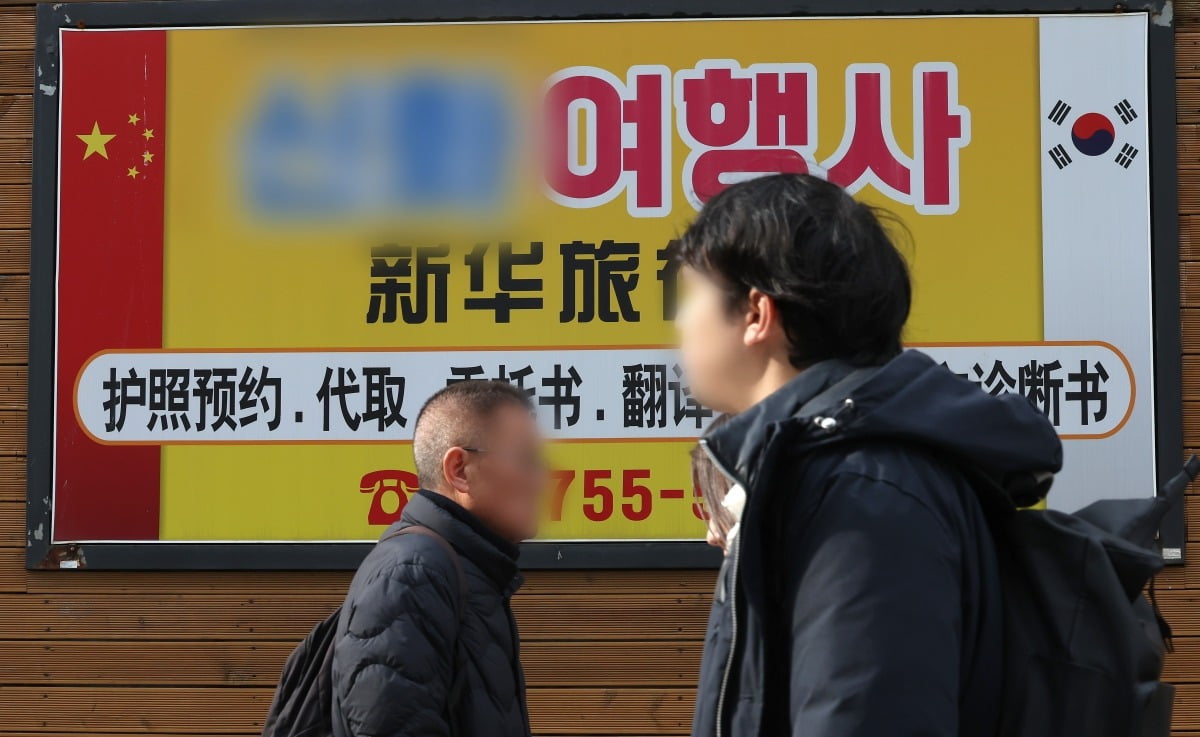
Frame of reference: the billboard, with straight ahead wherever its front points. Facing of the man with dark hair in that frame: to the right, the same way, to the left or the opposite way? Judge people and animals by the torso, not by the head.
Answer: to the right

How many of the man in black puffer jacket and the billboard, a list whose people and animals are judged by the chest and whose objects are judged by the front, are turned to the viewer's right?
1

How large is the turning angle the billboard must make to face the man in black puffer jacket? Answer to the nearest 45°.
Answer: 0° — it already faces them

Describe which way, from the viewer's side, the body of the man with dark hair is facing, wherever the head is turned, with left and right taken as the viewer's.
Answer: facing to the left of the viewer

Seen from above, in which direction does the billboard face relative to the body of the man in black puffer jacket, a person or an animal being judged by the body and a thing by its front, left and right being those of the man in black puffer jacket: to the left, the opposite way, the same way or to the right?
to the right

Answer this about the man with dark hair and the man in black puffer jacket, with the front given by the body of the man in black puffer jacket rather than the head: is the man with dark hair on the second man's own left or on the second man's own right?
on the second man's own right

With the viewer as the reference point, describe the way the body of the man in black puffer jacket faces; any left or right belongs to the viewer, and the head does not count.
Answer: facing to the right of the viewer

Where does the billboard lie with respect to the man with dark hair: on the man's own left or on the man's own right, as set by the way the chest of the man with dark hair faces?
on the man's own right

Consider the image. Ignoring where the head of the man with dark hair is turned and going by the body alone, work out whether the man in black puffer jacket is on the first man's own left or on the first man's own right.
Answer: on the first man's own right

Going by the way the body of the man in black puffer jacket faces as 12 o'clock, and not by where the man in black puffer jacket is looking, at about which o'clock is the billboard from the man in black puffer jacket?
The billboard is roughly at 9 o'clock from the man in black puffer jacket.
